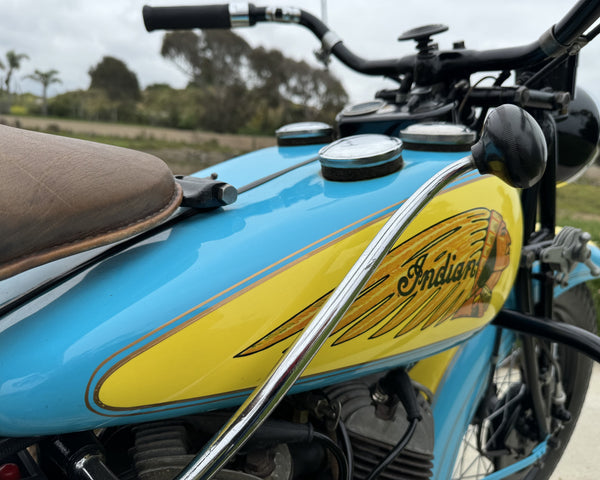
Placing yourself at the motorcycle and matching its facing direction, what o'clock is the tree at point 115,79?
The tree is roughly at 10 o'clock from the motorcycle.

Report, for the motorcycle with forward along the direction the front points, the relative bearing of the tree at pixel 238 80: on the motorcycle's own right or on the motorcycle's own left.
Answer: on the motorcycle's own left

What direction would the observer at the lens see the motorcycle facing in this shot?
facing away from the viewer and to the right of the viewer
